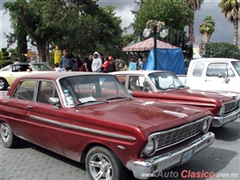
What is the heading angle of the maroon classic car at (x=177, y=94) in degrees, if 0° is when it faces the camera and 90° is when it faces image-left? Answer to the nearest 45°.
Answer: approximately 315°

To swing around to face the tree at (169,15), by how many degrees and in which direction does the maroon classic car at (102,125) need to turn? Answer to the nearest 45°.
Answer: approximately 135° to its left

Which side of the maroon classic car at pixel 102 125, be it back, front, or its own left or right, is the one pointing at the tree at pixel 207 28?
left

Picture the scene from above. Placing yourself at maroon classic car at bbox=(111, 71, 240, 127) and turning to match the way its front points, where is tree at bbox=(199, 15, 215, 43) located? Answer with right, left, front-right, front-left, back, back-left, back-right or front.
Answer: back-left

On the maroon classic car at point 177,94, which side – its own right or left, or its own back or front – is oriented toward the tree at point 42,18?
back

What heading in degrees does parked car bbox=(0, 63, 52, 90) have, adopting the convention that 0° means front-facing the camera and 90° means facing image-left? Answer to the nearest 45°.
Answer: approximately 315°

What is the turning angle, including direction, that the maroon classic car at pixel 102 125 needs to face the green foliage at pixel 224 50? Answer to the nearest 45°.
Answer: approximately 90° to its left

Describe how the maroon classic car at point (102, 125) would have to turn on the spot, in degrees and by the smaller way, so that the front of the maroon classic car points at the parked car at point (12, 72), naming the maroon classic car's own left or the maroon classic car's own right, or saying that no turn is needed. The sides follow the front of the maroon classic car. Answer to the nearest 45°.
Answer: approximately 180°

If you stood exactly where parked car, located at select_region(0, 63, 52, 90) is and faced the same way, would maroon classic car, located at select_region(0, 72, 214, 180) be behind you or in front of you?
in front
